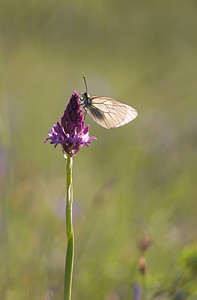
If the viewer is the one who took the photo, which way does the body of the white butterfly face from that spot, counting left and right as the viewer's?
facing to the left of the viewer
